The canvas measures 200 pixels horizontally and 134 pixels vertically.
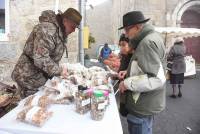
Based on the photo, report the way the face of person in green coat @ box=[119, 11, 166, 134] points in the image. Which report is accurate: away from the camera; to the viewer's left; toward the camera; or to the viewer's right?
to the viewer's left

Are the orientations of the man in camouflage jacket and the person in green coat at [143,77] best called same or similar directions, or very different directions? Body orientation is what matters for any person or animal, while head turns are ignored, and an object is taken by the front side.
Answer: very different directions

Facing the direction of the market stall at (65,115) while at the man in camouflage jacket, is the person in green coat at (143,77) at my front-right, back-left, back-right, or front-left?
front-left

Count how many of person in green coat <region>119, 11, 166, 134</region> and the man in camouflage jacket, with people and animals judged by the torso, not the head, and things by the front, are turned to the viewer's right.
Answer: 1

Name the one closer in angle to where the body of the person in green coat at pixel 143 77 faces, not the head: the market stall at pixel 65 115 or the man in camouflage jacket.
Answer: the man in camouflage jacket

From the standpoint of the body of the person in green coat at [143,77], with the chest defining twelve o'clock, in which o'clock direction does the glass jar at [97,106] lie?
The glass jar is roughly at 10 o'clock from the person in green coat.

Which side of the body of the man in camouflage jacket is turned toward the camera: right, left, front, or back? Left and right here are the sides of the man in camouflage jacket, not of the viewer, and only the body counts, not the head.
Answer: right

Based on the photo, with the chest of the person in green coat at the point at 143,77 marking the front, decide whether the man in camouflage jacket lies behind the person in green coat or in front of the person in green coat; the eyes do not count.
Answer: in front

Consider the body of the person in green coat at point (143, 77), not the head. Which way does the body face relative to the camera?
to the viewer's left

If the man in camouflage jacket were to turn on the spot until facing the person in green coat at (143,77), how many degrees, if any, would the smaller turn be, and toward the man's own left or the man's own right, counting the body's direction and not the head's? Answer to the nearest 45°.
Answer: approximately 45° to the man's own right

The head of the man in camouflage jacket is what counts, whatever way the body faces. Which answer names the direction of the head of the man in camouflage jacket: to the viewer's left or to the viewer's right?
to the viewer's right

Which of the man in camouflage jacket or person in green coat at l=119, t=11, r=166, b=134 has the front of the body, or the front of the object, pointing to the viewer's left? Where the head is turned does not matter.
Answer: the person in green coat
